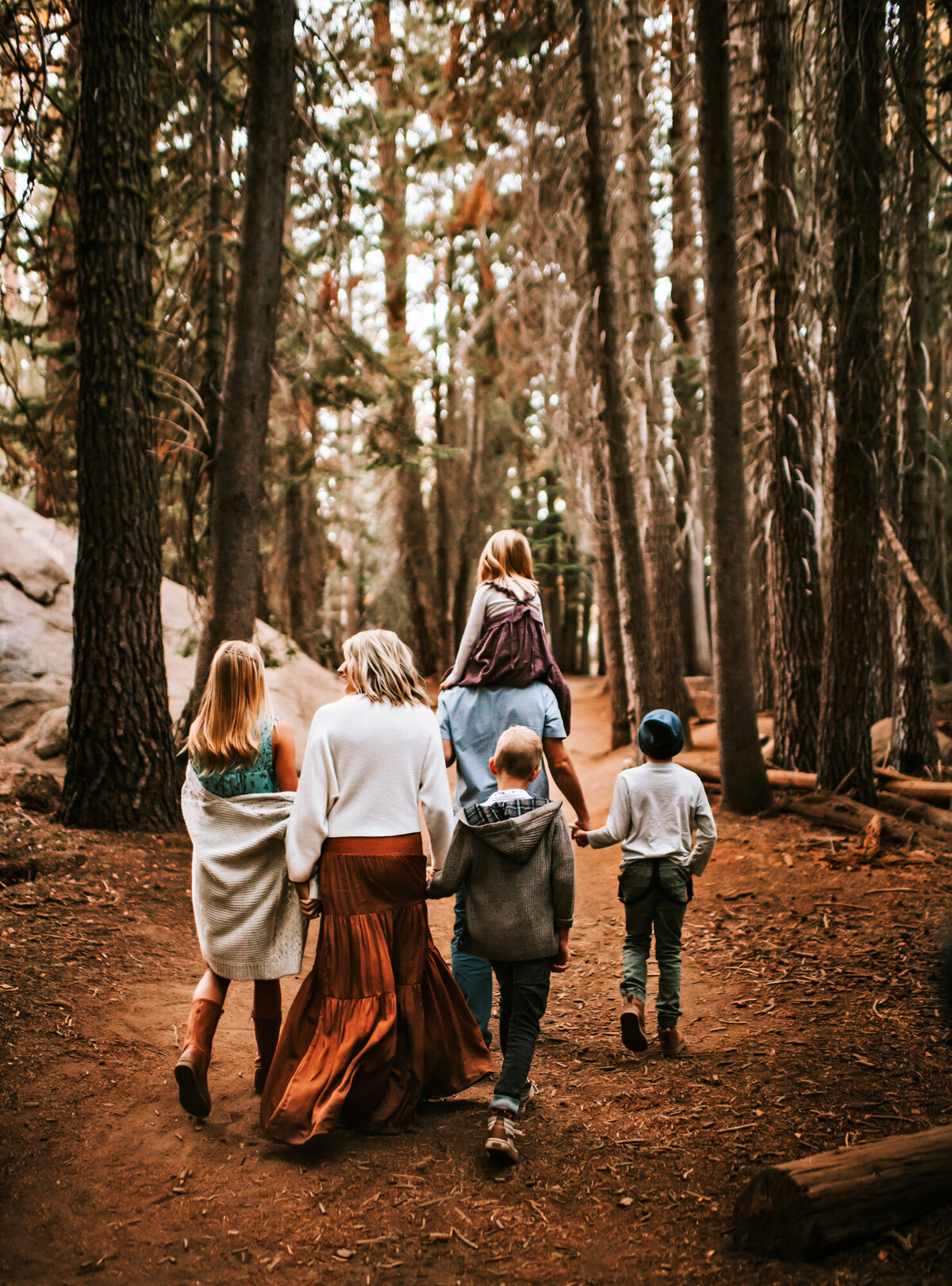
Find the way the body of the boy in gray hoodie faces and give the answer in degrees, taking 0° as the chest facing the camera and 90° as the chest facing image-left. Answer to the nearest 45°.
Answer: approximately 180°

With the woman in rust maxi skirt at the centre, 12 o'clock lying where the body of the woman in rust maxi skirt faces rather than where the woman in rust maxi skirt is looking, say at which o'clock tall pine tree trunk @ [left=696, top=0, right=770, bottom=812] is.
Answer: The tall pine tree trunk is roughly at 1 o'clock from the woman in rust maxi skirt.

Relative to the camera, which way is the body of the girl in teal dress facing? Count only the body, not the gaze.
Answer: away from the camera

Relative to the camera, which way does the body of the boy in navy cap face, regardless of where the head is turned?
away from the camera

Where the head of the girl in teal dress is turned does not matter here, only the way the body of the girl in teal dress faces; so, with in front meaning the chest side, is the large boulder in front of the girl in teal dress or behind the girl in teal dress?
in front

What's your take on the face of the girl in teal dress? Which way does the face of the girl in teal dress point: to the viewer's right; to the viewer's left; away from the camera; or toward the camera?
away from the camera

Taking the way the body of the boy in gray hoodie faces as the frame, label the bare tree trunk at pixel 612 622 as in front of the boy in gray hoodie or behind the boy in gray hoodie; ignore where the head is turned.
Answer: in front

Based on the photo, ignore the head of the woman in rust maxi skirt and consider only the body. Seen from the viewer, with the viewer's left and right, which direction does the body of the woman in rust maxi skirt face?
facing away from the viewer

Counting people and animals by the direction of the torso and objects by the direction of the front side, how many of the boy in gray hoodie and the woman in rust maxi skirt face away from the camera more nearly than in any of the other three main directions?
2

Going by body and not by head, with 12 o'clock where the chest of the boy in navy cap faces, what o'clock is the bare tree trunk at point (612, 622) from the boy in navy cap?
The bare tree trunk is roughly at 12 o'clock from the boy in navy cap.

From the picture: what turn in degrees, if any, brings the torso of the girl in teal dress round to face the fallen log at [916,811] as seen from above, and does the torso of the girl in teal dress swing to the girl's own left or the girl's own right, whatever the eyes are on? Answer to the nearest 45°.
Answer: approximately 45° to the girl's own right

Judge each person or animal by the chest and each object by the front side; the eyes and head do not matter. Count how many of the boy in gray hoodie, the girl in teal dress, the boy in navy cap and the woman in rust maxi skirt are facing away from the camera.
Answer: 4

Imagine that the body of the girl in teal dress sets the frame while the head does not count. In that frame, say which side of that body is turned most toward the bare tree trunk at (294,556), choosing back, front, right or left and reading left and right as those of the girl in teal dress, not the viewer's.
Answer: front

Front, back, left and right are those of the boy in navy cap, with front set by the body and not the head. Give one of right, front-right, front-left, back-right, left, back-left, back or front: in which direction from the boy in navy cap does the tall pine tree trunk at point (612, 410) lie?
front
